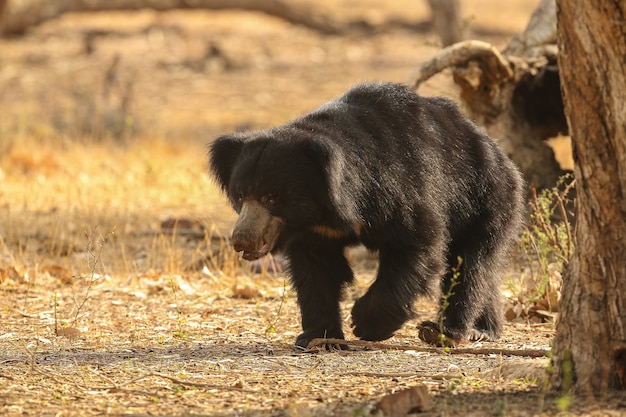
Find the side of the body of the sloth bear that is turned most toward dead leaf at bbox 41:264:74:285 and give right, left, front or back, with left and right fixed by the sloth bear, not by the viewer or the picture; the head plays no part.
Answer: right

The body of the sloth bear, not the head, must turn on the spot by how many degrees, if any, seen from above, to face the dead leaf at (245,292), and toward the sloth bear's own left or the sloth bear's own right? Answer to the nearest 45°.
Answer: approximately 90° to the sloth bear's own right

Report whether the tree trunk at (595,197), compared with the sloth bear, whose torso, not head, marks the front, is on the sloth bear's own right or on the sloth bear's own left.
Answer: on the sloth bear's own left

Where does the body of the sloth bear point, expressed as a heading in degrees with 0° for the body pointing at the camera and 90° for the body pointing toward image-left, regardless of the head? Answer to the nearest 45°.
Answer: approximately 45°

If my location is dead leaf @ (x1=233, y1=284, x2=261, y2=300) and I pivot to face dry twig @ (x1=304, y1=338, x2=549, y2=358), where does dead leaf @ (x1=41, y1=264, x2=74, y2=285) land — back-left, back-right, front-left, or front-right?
back-right

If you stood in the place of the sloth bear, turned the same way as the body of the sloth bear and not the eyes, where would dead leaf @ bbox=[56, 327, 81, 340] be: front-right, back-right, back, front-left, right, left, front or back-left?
front-right

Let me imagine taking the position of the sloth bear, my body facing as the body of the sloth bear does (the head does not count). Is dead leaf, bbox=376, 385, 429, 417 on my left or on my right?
on my left
